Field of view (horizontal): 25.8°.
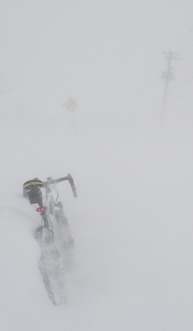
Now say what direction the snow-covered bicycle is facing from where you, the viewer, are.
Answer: facing away from the viewer
